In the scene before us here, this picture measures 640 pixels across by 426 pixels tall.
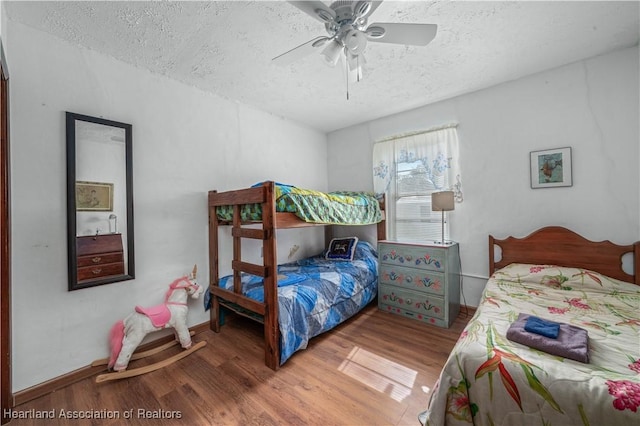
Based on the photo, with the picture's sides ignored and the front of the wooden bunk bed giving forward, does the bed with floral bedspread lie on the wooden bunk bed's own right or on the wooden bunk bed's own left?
on the wooden bunk bed's own left

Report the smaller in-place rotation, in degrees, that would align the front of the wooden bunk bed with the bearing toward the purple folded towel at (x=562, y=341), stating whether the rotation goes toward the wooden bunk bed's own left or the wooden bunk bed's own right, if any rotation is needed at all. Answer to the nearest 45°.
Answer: approximately 90° to the wooden bunk bed's own left

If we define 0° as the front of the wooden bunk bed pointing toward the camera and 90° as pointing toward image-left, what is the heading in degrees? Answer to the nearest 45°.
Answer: approximately 45°

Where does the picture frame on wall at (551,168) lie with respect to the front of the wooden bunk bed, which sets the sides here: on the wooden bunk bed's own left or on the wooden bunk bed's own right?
on the wooden bunk bed's own left

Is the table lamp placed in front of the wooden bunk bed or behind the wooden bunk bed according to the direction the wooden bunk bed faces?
behind

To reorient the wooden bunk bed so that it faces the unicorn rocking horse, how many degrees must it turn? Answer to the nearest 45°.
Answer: approximately 45° to its right

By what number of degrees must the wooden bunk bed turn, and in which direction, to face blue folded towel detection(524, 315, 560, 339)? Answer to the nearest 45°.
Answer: approximately 90° to its left

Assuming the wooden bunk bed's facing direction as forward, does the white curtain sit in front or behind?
behind

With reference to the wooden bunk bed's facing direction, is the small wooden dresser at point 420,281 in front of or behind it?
behind
